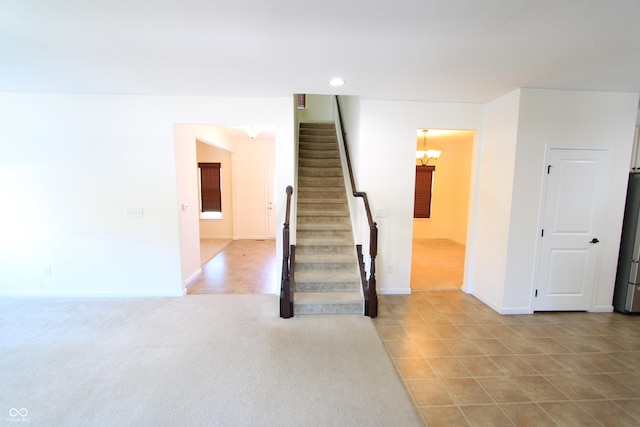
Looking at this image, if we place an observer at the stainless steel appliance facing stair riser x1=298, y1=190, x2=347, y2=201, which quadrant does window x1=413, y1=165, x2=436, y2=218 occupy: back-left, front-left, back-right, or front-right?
front-right

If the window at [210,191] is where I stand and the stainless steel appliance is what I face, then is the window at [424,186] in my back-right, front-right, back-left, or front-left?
front-left

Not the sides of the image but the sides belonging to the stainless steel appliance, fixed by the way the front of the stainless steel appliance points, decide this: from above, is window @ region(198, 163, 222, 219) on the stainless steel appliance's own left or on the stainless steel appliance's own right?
on the stainless steel appliance's own right

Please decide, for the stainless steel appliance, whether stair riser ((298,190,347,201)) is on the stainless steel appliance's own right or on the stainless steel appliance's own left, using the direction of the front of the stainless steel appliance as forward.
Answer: on the stainless steel appliance's own right
